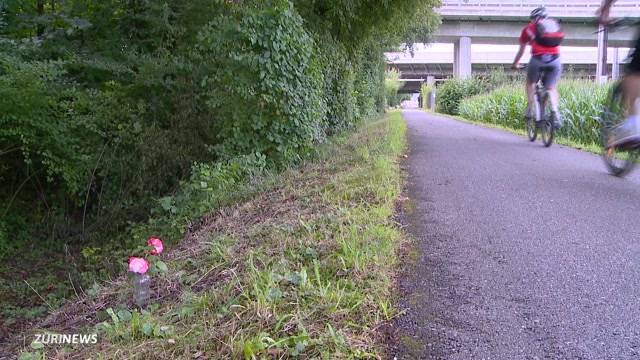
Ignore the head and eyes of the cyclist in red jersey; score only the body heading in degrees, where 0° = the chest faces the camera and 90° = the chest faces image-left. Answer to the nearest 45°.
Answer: approximately 135°

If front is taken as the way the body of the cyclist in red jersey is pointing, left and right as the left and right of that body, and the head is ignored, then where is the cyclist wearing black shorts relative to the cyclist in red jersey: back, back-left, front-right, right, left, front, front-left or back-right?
back-left

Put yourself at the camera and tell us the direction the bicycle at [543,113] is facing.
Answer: facing away from the viewer and to the left of the viewer

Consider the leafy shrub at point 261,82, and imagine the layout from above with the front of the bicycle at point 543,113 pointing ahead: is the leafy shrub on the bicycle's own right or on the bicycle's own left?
on the bicycle's own left

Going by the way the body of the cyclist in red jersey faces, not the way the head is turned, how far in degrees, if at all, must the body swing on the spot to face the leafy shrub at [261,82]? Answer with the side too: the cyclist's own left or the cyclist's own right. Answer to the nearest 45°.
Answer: approximately 90° to the cyclist's own left

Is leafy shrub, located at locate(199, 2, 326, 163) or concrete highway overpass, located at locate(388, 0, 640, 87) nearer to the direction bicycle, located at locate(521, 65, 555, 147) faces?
the concrete highway overpass

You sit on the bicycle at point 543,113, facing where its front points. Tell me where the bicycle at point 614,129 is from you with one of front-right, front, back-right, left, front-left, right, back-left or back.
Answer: back-left

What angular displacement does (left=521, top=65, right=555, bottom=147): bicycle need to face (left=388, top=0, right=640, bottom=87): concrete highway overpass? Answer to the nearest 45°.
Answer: approximately 45° to its right

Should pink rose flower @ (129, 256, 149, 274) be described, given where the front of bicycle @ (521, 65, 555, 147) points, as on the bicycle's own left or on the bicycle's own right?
on the bicycle's own left
